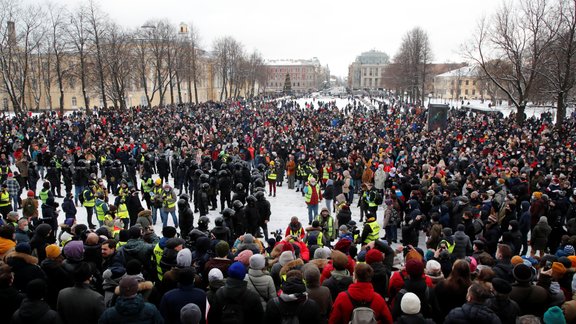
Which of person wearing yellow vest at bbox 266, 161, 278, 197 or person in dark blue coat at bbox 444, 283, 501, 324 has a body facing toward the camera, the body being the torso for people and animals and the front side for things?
the person wearing yellow vest

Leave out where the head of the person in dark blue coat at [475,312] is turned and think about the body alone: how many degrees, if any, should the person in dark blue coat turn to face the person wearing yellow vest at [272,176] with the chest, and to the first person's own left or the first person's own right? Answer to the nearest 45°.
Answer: approximately 45° to the first person's own left

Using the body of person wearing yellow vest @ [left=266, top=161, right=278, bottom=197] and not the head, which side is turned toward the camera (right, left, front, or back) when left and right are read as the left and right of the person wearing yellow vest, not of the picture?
front

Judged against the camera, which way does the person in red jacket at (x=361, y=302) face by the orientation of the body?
away from the camera

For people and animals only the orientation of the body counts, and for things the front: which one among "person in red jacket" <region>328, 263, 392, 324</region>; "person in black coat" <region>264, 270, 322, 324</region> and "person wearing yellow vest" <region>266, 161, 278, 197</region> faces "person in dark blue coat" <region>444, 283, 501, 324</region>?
the person wearing yellow vest

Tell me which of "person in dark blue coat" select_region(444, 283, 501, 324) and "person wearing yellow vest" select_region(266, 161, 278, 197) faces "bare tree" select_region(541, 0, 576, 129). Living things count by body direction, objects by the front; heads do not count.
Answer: the person in dark blue coat

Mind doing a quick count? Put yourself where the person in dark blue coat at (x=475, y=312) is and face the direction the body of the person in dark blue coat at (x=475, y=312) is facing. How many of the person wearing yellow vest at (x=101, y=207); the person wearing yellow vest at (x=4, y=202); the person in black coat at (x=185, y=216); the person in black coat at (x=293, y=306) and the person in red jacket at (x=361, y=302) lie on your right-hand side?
0

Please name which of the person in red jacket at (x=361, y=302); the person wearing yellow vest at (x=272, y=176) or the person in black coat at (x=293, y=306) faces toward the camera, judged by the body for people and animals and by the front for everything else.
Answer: the person wearing yellow vest

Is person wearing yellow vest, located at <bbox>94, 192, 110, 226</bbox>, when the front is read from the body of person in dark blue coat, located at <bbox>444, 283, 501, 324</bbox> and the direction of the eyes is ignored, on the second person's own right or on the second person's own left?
on the second person's own left

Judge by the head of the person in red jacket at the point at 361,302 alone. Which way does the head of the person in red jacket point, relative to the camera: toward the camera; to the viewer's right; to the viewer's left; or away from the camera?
away from the camera

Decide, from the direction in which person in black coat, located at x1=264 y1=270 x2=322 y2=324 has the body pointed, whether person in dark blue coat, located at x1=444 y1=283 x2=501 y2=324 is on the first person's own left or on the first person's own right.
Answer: on the first person's own right

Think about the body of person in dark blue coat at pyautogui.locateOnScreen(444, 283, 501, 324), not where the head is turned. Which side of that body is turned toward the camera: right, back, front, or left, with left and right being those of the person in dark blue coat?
back

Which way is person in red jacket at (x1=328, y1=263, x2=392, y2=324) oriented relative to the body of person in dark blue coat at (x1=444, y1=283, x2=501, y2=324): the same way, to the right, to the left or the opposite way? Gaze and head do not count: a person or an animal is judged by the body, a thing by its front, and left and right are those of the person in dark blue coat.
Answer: the same way

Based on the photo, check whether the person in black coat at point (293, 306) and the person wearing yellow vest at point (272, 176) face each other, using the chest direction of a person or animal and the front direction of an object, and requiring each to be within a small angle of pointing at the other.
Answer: yes

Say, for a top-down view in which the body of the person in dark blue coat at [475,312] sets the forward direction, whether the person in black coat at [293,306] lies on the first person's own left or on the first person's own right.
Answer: on the first person's own left

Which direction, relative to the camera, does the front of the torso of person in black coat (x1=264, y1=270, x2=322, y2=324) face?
away from the camera

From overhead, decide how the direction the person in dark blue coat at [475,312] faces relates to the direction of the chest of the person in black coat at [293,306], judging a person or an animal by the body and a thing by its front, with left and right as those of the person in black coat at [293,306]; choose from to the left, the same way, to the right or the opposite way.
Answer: the same way

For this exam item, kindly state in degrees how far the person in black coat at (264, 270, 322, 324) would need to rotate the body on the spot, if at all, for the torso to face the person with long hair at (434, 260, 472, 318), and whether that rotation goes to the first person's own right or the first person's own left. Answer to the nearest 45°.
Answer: approximately 45° to the first person's own right
